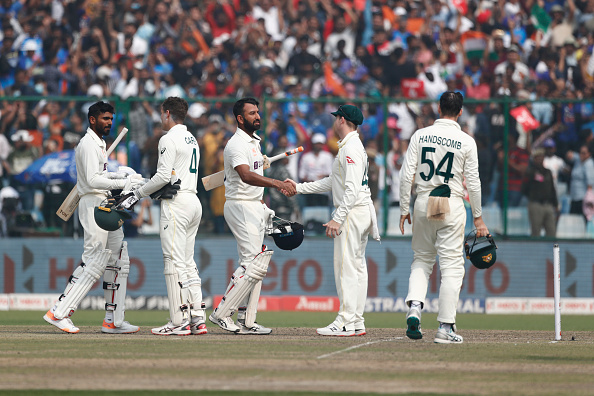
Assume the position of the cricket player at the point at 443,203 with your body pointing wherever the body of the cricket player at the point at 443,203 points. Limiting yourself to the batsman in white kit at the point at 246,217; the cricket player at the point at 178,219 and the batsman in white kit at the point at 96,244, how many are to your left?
3

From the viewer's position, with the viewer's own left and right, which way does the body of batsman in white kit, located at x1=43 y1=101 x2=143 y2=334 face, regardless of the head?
facing to the right of the viewer

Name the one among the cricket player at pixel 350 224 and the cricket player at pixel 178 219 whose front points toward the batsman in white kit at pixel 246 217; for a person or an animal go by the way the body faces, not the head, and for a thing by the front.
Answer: the cricket player at pixel 350 224

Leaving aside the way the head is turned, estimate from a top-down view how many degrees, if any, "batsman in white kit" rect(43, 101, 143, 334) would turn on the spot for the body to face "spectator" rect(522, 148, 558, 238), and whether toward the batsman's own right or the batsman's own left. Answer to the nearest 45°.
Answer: approximately 45° to the batsman's own left

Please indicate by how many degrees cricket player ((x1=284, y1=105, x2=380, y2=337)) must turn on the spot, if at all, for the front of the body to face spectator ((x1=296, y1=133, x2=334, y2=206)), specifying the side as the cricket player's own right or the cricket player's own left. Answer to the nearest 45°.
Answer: approximately 90° to the cricket player's own right

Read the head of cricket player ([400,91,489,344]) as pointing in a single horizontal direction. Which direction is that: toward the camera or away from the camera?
away from the camera

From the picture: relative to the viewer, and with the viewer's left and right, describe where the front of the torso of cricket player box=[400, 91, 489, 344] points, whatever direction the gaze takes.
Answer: facing away from the viewer

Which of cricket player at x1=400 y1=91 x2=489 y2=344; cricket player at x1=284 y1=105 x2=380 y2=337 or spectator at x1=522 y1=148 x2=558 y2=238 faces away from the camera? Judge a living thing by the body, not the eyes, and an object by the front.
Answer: cricket player at x1=400 y1=91 x2=489 y2=344

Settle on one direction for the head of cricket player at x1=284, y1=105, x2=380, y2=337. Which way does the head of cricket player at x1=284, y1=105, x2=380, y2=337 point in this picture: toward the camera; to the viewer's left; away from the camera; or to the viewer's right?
to the viewer's left

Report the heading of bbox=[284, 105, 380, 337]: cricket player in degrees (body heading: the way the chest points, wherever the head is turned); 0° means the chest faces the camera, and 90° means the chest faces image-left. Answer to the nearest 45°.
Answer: approximately 90°

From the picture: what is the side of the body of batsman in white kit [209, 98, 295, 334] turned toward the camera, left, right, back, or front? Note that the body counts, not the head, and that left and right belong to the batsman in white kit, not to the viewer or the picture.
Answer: right

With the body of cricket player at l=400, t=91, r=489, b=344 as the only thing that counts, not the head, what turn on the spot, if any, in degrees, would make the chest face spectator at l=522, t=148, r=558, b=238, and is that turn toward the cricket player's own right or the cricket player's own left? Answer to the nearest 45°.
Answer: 0° — they already face them

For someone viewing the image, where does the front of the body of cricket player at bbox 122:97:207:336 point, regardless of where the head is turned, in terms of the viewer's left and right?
facing away from the viewer and to the left of the viewer

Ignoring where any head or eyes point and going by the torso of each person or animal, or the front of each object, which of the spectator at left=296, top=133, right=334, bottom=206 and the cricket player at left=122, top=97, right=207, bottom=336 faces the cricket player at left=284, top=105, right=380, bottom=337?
the spectator
